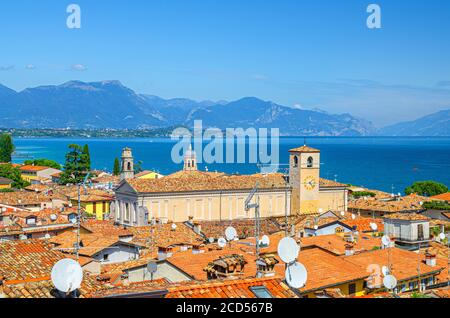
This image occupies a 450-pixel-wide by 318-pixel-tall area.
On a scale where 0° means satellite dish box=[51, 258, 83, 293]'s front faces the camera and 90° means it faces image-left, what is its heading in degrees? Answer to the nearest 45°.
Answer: approximately 0°

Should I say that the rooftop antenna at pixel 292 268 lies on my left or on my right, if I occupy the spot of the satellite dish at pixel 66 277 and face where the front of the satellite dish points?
on my left

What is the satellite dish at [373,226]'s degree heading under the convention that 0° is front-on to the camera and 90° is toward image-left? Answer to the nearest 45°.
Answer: approximately 0°

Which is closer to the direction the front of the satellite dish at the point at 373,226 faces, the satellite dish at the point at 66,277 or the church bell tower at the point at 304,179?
the satellite dish

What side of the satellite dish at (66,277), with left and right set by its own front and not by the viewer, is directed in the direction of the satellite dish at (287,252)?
left

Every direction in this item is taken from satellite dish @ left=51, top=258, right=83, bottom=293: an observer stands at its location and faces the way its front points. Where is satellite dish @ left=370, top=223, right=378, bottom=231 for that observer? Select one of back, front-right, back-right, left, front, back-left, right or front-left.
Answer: back-left

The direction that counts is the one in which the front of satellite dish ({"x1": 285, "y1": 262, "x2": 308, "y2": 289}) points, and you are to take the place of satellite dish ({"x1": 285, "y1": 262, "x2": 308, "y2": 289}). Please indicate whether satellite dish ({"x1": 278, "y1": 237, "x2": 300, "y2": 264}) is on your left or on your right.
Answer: on your right

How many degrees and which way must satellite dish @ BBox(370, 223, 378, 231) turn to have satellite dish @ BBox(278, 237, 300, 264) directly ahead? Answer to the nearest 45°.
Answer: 0° — it already faces it

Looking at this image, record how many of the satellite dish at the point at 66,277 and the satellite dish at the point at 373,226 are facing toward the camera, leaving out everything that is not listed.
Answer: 2
